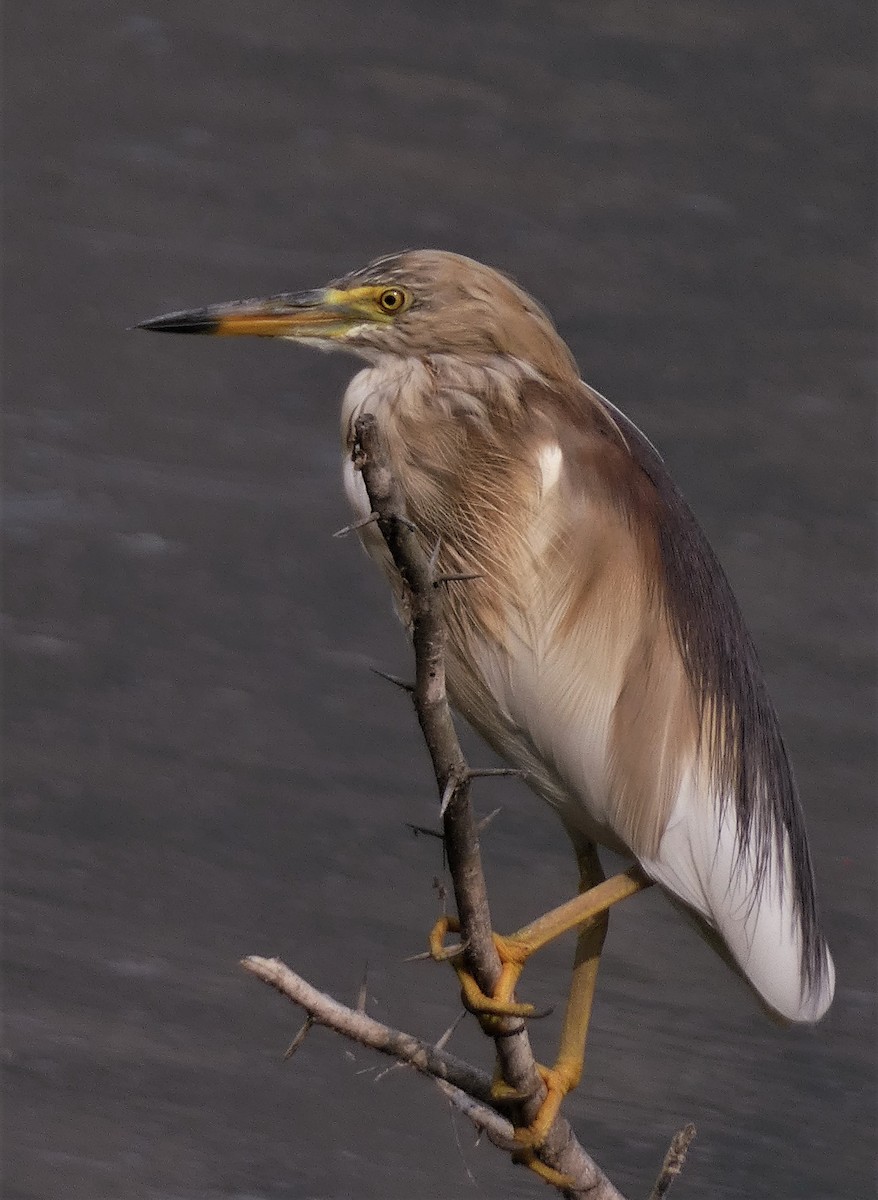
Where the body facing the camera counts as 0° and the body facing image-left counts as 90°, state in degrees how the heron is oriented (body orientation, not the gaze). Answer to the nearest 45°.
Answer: approximately 90°
